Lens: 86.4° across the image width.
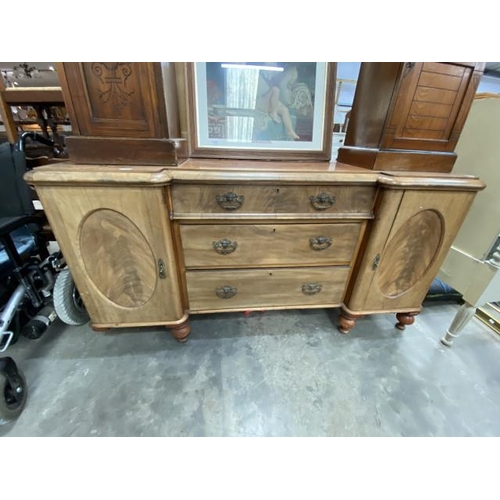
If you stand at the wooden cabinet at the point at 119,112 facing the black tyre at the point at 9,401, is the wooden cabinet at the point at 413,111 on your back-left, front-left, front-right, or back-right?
back-left

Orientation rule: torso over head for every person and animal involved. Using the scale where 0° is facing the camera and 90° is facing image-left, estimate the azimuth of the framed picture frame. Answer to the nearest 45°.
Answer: approximately 0°

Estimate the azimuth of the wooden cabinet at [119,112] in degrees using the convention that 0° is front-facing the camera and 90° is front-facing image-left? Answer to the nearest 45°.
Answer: approximately 0°

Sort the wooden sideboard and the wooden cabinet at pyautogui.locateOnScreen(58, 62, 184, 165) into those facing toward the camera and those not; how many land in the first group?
2

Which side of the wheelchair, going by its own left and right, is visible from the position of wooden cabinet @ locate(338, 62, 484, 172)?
left

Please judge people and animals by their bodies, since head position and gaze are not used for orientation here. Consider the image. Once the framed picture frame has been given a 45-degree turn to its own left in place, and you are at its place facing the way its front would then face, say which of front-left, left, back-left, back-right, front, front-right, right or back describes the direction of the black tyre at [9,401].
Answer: right

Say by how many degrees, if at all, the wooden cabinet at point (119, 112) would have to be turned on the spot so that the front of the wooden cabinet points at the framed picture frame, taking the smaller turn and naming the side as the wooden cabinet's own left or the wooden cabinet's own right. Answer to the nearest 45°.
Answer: approximately 90° to the wooden cabinet's own left

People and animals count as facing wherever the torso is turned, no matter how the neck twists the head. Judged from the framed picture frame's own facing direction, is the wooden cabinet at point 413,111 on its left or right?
on its left
